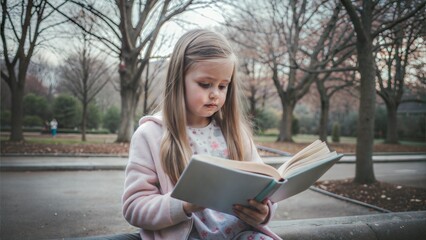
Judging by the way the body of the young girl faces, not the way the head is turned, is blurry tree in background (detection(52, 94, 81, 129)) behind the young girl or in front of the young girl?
behind

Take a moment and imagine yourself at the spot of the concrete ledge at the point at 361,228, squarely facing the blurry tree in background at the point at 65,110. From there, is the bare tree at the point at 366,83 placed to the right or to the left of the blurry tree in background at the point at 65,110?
right

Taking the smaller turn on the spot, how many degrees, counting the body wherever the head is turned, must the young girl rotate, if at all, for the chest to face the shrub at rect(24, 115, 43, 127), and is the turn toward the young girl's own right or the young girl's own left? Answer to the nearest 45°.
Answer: approximately 180°

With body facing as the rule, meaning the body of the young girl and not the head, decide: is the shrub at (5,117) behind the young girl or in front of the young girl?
behind

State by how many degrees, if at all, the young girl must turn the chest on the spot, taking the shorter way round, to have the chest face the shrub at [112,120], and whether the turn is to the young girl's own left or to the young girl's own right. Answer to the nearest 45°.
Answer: approximately 135° to the young girl's own left

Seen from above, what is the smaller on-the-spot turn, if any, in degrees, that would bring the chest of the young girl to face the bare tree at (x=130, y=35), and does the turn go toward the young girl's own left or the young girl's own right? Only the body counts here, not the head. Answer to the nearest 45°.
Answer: approximately 135° to the young girl's own left

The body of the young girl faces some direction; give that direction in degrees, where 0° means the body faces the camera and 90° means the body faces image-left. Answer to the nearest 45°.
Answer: approximately 315°
